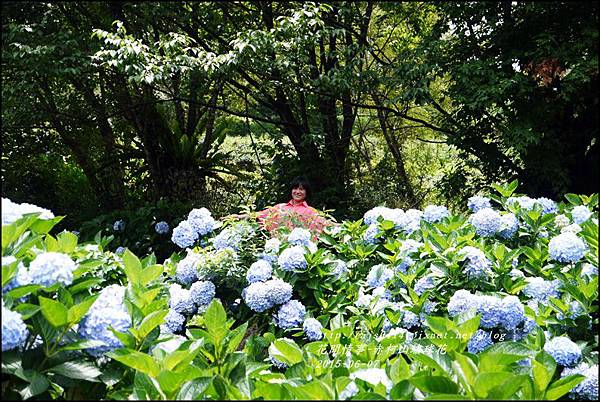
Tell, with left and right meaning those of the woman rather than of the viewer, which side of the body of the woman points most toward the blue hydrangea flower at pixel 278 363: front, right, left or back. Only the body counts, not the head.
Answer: front

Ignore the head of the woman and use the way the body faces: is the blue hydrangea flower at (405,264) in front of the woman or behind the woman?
in front

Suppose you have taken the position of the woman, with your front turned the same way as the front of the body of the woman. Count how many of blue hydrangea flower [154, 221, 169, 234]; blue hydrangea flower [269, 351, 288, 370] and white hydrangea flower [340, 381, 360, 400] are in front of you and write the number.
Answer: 2

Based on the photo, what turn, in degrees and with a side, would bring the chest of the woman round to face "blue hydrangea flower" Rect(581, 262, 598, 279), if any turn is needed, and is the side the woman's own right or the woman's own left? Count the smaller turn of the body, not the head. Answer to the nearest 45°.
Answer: approximately 45° to the woman's own left

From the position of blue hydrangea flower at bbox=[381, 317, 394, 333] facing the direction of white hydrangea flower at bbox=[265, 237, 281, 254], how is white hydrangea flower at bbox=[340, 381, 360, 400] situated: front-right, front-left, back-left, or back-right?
back-left

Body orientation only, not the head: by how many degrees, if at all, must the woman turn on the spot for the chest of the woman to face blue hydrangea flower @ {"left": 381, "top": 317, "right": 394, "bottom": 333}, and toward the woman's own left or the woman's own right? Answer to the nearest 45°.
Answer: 0° — they already face it

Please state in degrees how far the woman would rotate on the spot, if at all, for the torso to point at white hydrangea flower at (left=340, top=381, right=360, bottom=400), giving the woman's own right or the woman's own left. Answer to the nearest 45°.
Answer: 0° — they already face it

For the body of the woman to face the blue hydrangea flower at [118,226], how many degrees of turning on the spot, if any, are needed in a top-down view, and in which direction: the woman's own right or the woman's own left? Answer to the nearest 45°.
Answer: approximately 135° to the woman's own right

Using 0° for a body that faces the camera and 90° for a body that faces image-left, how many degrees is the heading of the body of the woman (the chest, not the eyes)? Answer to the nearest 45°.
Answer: approximately 0°
